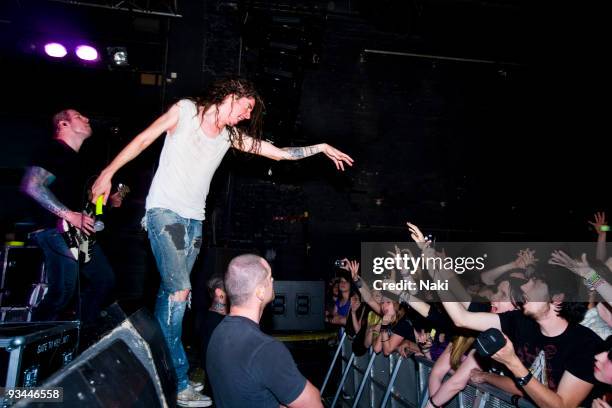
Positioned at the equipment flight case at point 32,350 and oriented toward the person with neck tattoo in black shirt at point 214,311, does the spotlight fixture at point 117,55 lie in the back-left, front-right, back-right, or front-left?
front-left

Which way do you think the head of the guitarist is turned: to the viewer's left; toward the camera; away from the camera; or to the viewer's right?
to the viewer's right

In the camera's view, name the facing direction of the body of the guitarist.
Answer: to the viewer's right

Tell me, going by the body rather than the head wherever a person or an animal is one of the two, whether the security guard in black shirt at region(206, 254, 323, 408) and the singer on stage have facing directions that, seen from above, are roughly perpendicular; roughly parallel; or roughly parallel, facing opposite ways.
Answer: roughly perpendicular

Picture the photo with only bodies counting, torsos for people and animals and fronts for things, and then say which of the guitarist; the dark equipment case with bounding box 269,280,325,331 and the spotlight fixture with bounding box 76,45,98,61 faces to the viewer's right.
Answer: the guitarist

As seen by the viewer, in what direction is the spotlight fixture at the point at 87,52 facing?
toward the camera

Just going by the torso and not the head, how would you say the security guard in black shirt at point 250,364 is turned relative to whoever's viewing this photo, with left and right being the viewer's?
facing away from the viewer and to the right of the viewer

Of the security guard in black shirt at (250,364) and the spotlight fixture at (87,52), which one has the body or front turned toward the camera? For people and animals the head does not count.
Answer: the spotlight fixture

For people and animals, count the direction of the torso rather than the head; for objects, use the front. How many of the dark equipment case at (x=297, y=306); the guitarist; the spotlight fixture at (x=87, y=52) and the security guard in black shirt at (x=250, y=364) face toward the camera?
2

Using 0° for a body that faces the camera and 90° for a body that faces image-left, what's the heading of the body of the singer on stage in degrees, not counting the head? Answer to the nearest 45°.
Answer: approximately 315°

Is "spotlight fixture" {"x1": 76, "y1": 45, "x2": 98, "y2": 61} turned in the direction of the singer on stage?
yes

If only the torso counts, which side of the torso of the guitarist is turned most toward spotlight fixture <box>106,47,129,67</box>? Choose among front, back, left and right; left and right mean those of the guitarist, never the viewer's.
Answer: left
